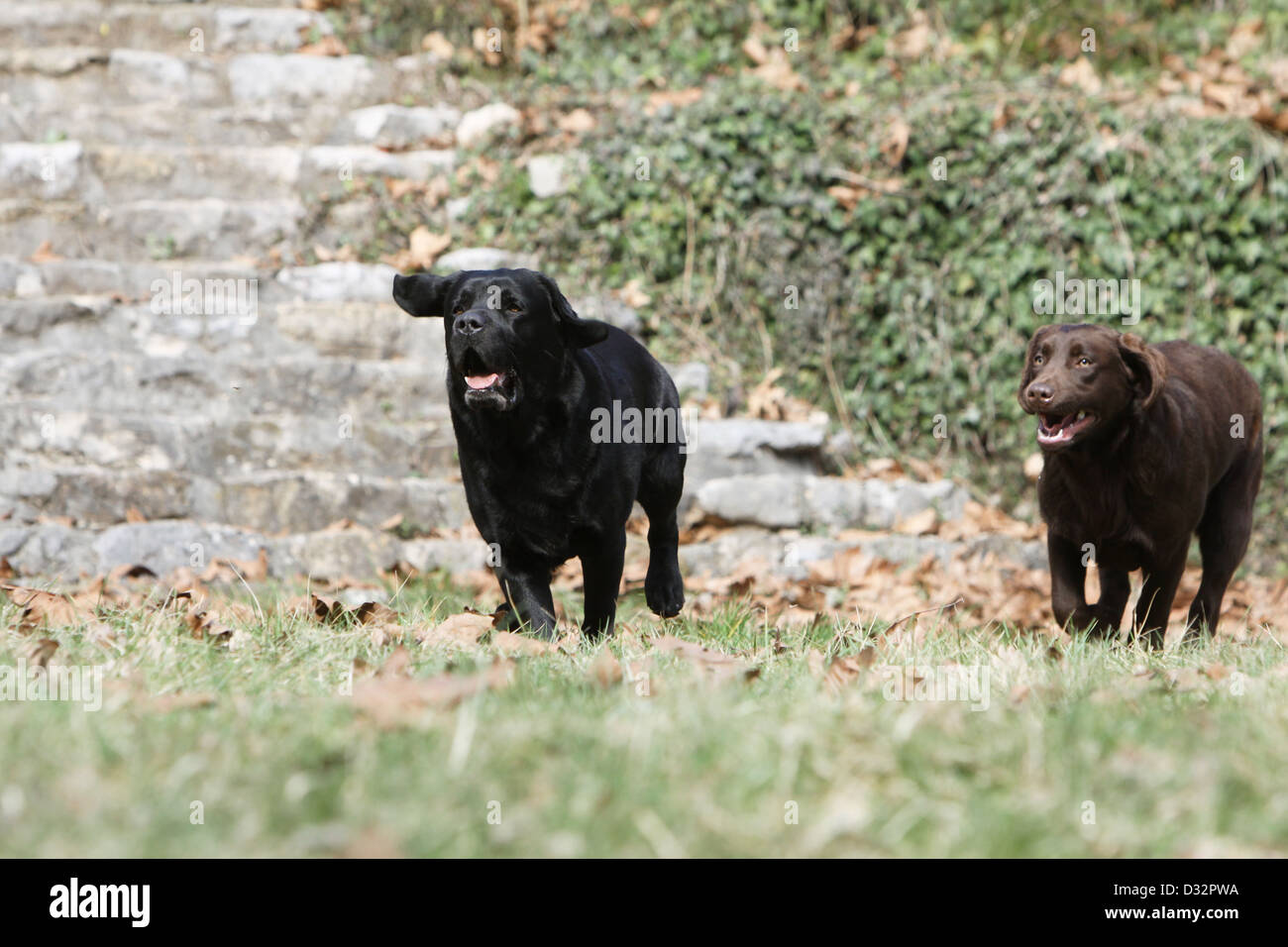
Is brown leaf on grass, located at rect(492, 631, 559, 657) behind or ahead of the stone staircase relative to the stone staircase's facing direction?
ahead

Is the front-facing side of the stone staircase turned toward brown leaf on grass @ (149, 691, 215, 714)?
yes

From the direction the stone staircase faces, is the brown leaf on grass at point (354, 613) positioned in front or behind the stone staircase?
in front

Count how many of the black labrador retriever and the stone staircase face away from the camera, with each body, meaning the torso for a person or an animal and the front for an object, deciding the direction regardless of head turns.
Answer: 0

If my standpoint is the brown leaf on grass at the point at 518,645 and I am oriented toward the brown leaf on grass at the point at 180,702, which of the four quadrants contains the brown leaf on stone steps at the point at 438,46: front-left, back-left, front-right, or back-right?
back-right

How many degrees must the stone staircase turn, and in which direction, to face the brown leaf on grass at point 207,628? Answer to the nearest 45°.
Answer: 0° — it already faces it

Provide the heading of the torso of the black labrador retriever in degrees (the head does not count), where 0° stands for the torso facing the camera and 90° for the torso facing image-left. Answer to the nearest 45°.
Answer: approximately 45°

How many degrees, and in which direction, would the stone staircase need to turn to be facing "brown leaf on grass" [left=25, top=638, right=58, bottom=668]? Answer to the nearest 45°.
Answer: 0° — it already faces it

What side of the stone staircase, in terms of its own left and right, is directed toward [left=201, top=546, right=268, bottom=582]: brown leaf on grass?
front

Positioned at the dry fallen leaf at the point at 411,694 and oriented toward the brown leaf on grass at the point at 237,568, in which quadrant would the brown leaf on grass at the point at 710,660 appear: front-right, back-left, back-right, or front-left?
front-right

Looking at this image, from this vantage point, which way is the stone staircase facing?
toward the camera
